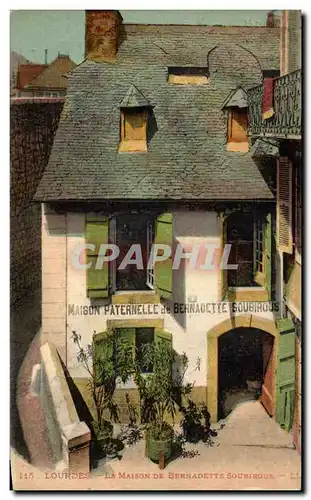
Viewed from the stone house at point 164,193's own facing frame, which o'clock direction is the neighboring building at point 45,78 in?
The neighboring building is roughly at 5 o'clock from the stone house.

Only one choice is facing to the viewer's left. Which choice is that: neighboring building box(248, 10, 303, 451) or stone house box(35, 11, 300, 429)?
the neighboring building

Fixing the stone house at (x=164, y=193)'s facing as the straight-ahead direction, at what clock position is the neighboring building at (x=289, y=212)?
The neighboring building is roughly at 9 o'clock from the stone house.

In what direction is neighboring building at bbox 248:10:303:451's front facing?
to the viewer's left

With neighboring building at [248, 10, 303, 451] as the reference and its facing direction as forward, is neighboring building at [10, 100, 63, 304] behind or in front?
in front

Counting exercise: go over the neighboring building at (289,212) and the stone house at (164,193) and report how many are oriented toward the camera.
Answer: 1

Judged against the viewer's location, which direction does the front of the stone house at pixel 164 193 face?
facing the viewer

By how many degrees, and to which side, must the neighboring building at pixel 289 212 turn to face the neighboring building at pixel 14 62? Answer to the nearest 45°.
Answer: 0° — it already faces it

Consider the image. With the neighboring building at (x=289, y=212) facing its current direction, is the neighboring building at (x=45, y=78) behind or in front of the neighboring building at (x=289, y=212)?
in front

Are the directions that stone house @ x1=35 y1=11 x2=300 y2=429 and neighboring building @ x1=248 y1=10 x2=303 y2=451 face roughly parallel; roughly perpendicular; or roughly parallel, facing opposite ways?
roughly perpendicular
